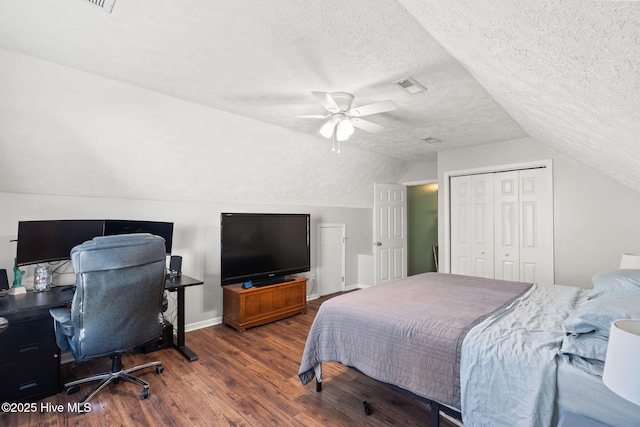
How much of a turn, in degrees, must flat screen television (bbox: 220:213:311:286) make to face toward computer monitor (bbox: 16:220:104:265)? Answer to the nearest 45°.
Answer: approximately 90° to its right

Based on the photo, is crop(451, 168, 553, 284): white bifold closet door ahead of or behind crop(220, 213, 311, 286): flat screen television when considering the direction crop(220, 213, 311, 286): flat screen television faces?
ahead

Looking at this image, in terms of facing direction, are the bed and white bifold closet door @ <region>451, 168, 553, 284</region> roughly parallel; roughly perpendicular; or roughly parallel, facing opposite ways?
roughly perpendicular

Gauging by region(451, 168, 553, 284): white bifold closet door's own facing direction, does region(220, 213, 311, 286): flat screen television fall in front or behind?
in front

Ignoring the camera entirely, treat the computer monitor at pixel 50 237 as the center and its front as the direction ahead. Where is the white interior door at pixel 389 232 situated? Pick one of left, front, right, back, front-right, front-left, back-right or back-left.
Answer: front-left

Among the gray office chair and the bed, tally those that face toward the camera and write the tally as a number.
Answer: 0

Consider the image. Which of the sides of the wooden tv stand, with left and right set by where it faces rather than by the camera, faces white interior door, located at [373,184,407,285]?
left

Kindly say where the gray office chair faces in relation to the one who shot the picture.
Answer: facing away from the viewer and to the left of the viewer

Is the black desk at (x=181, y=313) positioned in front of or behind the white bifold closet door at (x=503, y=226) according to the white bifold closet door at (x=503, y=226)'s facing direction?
in front

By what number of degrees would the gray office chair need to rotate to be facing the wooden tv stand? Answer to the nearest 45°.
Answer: approximately 90° to its right

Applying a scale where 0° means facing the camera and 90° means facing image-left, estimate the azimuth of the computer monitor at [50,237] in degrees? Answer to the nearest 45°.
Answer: approximately 315°
